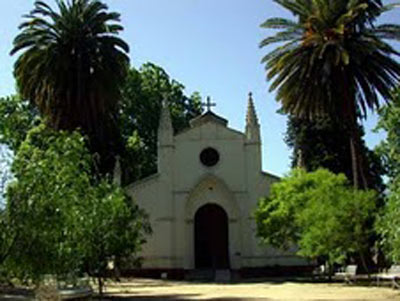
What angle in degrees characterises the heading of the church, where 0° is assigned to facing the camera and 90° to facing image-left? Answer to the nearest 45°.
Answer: approximately 0°

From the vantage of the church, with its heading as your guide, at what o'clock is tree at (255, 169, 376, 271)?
The tree is roughly at 11 o'clock from the church.

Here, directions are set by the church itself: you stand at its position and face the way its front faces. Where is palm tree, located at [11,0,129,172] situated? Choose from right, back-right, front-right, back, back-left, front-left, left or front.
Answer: front-right

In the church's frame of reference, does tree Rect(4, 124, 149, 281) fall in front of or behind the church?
in front
